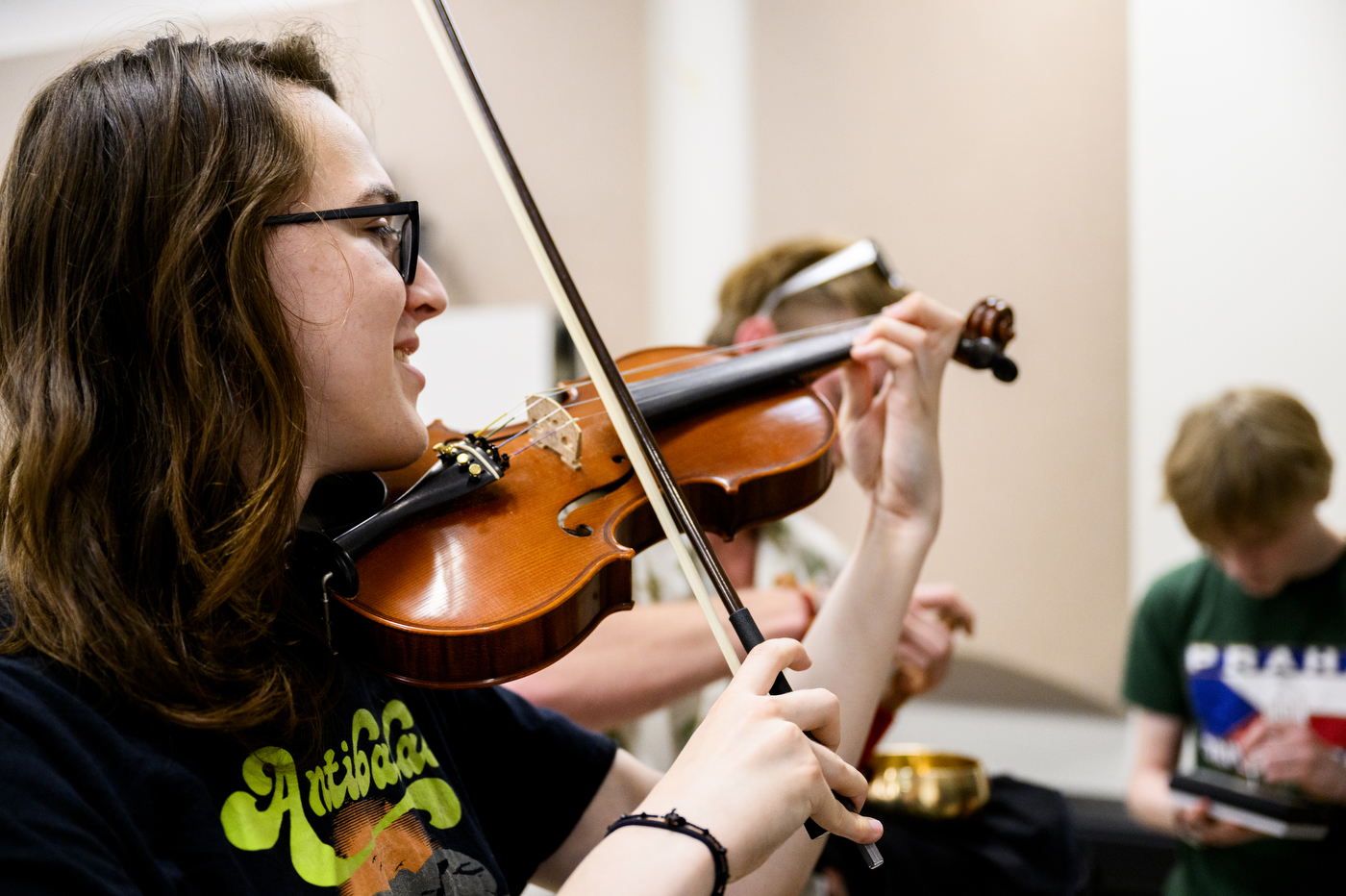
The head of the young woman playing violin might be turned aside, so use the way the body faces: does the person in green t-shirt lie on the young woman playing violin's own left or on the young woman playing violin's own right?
on the young woman playing violin's own left

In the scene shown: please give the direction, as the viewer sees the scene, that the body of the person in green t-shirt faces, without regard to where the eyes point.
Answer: toward the camera

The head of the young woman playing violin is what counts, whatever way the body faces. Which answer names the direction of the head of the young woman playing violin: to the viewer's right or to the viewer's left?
to the viewer's right

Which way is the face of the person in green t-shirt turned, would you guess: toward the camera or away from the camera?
toward the camera

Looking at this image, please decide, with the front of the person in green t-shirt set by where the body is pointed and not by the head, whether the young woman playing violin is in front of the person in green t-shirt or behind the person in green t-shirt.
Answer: in front

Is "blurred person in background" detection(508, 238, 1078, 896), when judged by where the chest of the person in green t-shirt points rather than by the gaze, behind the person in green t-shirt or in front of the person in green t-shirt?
in front

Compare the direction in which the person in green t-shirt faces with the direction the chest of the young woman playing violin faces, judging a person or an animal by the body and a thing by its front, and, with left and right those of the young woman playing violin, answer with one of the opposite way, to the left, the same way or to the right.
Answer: to the right

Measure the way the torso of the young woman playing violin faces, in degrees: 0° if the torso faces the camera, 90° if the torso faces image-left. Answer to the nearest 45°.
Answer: approximately 315°
